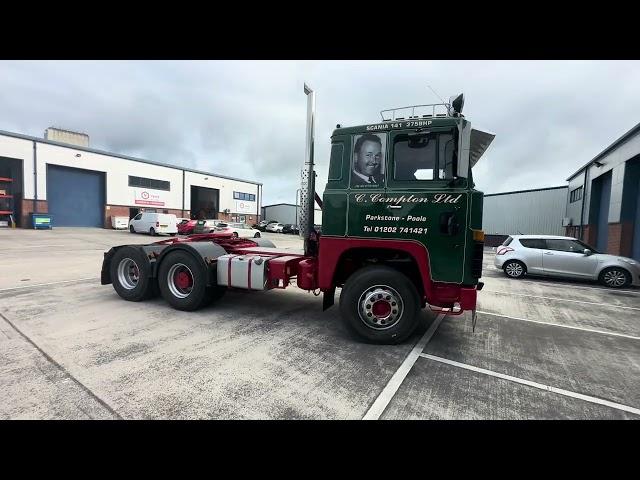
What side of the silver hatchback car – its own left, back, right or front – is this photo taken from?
right

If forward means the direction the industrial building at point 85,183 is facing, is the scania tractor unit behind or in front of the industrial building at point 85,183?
in front

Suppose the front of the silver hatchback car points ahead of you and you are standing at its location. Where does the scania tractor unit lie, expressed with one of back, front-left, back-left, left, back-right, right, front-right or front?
right

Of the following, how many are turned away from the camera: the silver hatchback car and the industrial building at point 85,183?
0

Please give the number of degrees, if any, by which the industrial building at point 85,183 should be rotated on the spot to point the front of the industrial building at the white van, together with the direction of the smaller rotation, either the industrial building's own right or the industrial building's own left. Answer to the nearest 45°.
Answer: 0° — it already faces it

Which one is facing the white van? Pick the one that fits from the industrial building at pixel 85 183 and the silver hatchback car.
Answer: the industrial building

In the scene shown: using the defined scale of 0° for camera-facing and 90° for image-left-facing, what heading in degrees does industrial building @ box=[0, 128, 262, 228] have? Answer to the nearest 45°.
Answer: approximately 315°

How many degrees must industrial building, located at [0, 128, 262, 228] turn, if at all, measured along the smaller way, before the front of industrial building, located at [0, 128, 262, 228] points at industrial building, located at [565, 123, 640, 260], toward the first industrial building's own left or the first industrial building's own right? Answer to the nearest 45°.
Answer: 0° — it already faces it
